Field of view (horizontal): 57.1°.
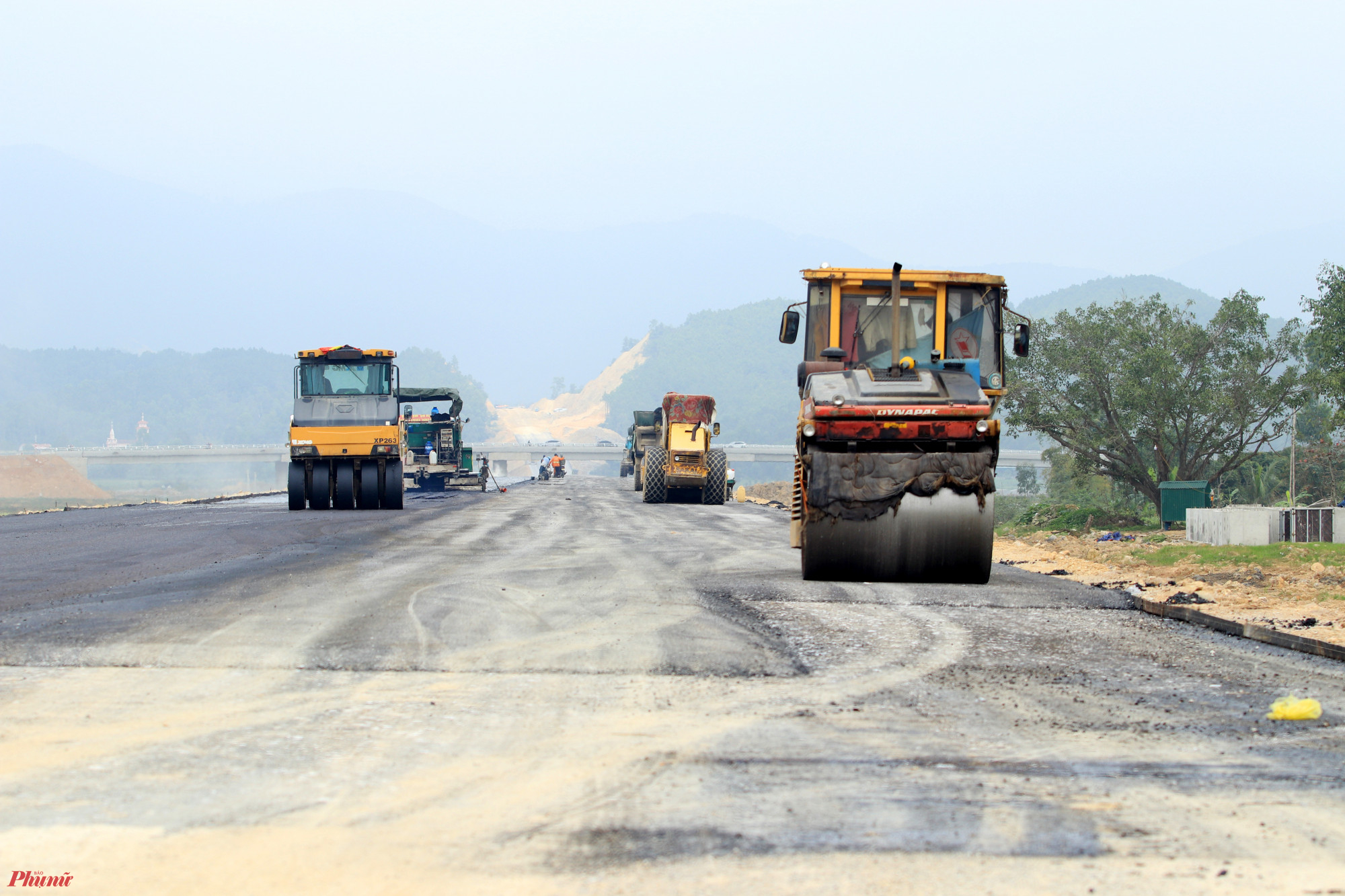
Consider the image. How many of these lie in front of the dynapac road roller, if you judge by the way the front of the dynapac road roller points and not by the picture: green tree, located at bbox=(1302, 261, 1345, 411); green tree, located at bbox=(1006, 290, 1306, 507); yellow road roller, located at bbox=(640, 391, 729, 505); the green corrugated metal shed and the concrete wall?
0

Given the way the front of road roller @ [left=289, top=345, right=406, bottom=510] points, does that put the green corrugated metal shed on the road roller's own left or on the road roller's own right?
on the road roller's own left

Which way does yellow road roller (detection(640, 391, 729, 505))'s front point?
away from the camera

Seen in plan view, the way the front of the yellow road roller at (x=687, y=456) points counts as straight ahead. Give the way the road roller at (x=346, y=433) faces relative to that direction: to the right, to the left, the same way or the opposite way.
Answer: the opposite way

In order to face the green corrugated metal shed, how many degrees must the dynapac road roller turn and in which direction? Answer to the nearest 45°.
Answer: approximately 180°

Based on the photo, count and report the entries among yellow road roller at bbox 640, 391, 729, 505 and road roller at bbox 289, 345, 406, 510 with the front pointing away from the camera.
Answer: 1

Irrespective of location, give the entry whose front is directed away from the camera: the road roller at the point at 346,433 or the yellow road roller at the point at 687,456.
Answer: the yellow road roller

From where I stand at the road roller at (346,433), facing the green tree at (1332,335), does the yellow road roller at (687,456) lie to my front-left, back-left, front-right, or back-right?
front-left

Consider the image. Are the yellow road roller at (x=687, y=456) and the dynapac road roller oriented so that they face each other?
no

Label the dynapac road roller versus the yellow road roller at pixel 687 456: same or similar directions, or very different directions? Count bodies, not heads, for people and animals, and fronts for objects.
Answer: very different directions

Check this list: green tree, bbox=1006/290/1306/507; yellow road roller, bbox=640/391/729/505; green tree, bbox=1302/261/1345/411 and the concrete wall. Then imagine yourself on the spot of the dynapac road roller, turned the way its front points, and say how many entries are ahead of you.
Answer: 0

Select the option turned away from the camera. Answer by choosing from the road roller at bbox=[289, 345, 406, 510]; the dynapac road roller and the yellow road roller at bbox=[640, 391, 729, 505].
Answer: the yellow road roller

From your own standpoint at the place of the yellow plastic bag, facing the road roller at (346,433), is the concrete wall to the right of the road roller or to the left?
right

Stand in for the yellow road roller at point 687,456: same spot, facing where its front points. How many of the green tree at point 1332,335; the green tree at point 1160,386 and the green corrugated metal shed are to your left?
0

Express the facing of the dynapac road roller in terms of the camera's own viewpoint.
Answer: facing the viewer

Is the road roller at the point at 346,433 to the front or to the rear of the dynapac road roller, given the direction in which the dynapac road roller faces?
to the rear

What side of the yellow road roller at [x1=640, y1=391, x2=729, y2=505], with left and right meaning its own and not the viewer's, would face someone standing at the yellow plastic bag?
back

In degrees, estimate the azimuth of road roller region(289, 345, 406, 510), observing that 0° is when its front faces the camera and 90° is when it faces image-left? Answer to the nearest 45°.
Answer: approximately 0°
